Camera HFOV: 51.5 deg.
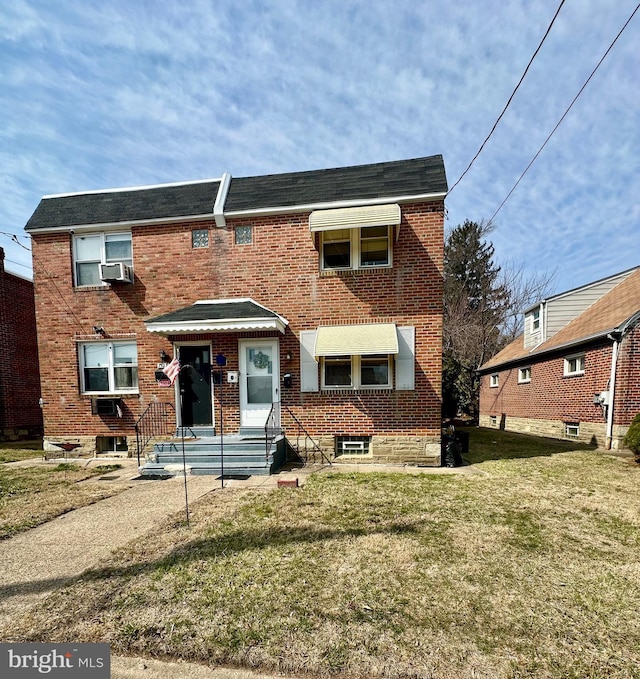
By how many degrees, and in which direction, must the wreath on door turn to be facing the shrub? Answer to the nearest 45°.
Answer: approximately 90° to its left

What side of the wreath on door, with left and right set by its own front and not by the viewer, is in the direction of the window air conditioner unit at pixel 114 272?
right

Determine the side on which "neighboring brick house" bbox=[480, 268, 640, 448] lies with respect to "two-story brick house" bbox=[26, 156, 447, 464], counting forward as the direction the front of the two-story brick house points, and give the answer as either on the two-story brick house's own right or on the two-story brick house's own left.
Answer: on the two-story brick house's own left

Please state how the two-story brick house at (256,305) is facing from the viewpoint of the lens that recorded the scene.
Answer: facing the viewer

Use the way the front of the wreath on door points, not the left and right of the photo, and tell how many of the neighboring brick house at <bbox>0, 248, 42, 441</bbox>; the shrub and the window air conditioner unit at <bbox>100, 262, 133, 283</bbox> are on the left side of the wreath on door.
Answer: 1

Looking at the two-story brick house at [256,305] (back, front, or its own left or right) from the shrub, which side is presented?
left

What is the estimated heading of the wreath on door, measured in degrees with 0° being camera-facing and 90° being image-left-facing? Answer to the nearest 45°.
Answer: approximately 0°

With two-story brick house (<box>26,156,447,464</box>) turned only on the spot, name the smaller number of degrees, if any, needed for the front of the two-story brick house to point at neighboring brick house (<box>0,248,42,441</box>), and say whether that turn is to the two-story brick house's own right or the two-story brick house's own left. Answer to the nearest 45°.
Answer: approximately 135° to the two-story brick house's own right
